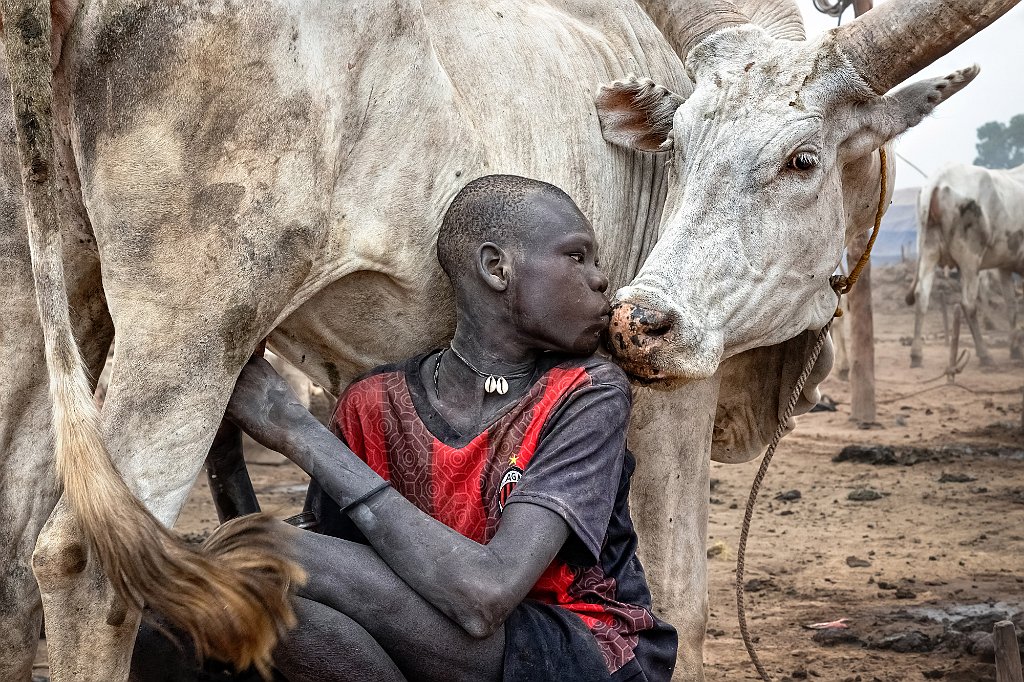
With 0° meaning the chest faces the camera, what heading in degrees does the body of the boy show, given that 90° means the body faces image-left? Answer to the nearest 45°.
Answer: approximately 45°

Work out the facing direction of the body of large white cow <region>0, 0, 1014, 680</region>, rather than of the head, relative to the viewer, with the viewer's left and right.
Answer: facing to the right of the viewer

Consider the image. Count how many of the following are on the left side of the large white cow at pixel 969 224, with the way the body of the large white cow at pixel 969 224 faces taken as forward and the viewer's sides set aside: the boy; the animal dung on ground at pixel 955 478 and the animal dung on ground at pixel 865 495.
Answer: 0

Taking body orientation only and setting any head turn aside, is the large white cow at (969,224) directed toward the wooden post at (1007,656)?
no

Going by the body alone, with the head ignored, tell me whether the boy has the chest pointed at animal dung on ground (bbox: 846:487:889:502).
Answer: no

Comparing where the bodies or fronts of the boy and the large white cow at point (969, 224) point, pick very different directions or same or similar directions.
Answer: very different directions

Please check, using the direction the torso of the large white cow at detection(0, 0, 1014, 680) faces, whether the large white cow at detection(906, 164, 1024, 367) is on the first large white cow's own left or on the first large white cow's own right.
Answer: on the first large white cow's own left

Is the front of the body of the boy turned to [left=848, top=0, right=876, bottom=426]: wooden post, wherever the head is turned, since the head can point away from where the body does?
no

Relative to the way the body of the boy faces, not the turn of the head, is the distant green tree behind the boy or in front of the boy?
behind

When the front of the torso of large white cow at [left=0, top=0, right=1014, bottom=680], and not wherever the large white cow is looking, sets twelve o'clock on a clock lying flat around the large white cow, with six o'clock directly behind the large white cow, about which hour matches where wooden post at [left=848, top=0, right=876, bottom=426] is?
The wooden post is roughly at 10 o'clock from the large white cow.

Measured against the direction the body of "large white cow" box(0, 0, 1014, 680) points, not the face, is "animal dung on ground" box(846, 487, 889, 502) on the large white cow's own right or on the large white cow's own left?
on the large white cow's own left
